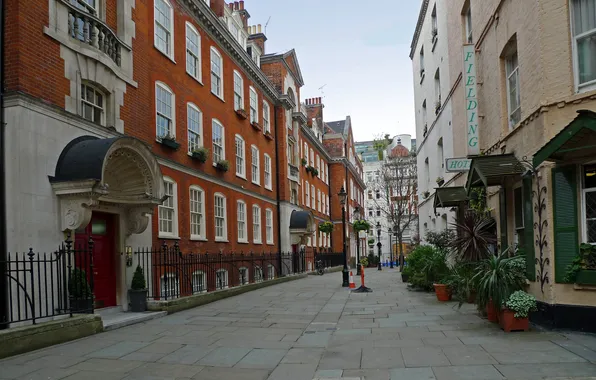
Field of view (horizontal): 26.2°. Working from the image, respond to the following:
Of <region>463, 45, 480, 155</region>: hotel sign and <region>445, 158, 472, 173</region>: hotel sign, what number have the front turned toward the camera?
2

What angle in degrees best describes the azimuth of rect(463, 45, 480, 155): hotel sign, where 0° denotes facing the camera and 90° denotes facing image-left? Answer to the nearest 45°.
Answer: approximately 0°

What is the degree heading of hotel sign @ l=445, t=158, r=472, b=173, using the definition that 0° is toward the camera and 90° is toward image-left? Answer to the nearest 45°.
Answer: approximately 0°
